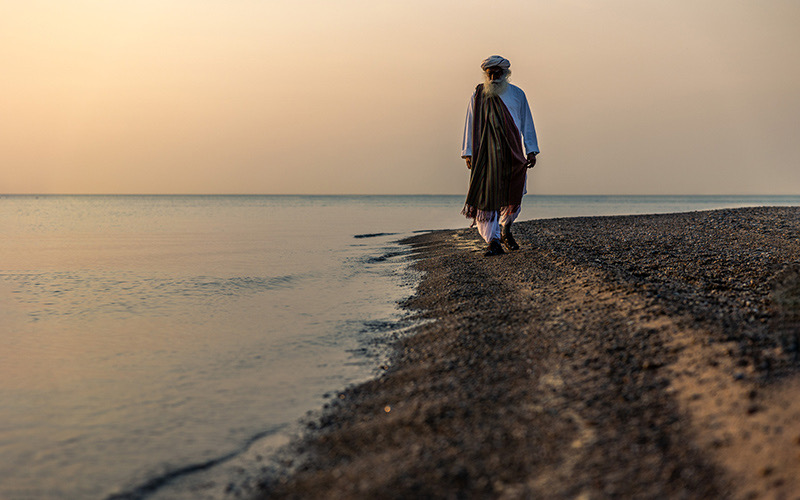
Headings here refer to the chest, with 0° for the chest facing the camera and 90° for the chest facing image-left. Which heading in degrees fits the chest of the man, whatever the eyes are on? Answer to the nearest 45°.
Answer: approximately 0°
